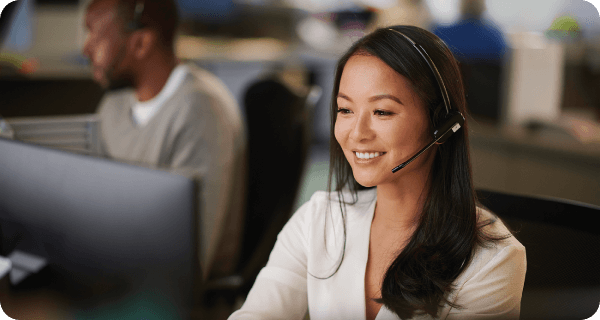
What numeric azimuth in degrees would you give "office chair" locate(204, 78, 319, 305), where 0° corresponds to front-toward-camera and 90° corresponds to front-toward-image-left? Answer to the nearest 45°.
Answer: approximately 90°

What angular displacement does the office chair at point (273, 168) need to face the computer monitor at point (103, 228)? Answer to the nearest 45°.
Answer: approximately 90° to its left

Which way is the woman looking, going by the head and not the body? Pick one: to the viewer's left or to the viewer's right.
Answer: to the viewer's left

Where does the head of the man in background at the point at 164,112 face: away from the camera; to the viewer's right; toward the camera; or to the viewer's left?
to the viewer's left

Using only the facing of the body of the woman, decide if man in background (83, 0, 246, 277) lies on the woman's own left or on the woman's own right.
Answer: on the woman's own right

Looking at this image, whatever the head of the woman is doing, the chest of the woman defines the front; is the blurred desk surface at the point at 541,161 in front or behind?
behind

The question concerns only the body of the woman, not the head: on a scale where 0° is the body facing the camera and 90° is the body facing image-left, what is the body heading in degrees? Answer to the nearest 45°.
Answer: approximately 45°

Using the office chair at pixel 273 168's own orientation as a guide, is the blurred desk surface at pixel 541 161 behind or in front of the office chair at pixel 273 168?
behind
